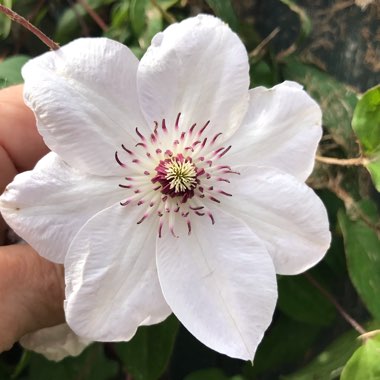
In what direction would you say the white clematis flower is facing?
toward the camera

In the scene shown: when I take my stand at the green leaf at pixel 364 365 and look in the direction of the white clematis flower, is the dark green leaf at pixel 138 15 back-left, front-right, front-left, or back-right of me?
front-right
